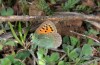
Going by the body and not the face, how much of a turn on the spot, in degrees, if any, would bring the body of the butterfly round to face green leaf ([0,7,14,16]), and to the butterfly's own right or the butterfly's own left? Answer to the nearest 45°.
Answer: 0° — it already faces it
